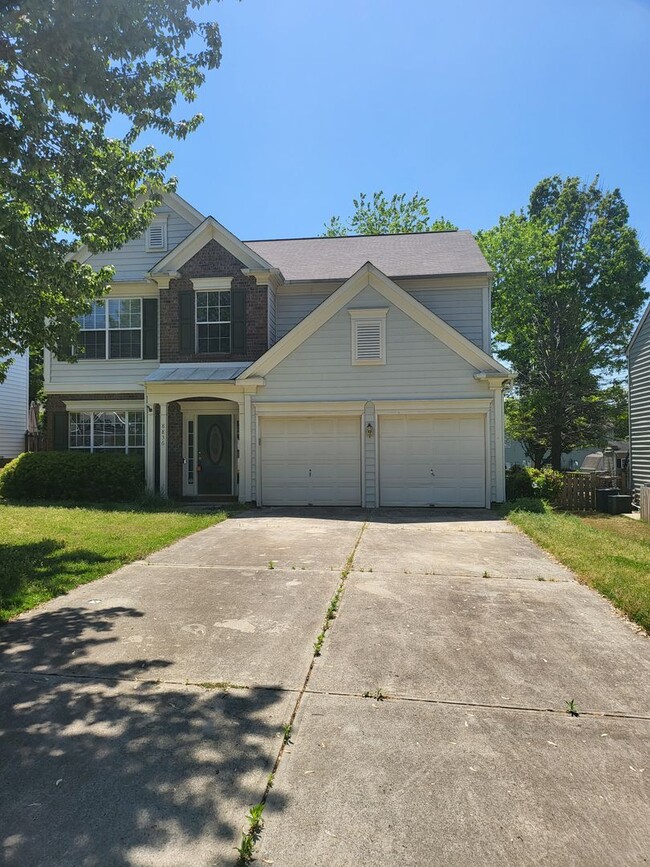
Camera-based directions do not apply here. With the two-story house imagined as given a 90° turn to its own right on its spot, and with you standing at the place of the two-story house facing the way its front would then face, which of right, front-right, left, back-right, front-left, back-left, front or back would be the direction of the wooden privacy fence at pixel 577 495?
back

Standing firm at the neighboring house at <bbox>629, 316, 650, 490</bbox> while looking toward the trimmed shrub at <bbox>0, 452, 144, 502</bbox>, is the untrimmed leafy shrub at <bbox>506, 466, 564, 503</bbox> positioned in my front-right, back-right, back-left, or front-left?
front-left

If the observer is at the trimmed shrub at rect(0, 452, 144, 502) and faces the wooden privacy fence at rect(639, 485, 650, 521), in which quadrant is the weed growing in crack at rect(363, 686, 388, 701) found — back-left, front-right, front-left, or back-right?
front-right

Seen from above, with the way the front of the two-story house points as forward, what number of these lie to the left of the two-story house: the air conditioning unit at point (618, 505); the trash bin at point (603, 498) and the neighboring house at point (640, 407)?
3

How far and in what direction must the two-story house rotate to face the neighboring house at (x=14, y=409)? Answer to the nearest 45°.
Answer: approximately 135° to its right

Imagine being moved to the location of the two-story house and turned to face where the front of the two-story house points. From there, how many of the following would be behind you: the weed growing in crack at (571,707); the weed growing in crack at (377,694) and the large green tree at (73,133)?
0

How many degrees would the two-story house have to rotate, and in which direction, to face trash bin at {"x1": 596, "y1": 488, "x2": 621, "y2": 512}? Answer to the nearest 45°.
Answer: approximately 90° to its left

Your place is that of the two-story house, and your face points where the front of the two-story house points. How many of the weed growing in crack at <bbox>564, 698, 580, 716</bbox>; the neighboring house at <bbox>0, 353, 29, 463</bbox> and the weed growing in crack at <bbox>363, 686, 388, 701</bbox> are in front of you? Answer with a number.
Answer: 2

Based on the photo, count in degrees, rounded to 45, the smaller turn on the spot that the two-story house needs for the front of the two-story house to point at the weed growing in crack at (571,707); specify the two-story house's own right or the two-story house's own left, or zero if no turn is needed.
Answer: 0° — it already faces it

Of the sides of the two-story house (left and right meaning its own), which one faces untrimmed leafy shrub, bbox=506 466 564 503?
left

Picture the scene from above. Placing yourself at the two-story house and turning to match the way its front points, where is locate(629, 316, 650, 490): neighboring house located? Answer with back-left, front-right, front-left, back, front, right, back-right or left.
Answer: left

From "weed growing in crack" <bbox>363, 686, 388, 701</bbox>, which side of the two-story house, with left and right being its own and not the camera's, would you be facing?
front

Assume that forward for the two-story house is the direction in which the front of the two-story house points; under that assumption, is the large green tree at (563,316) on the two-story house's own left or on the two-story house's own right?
on the two-story house's own left

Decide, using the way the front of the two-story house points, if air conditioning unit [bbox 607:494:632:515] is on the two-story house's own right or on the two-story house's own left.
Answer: on the two-story house's own left

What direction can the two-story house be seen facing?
toward the camera
